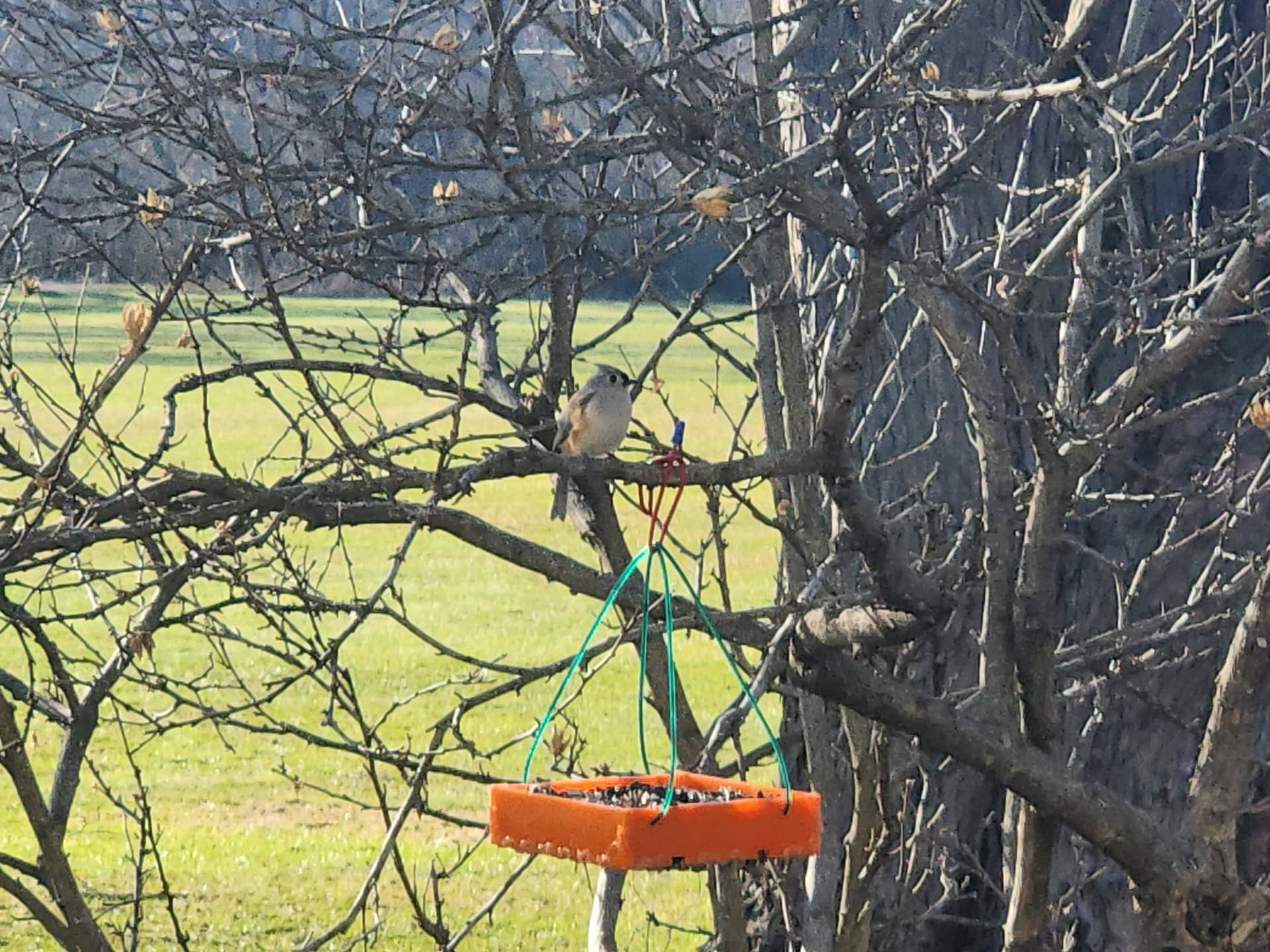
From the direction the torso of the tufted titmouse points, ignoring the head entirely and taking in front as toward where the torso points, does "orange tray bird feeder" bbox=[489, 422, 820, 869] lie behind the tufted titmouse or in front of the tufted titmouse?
in front

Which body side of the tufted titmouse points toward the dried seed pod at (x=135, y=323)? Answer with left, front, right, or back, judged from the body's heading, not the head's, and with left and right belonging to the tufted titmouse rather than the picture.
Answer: right

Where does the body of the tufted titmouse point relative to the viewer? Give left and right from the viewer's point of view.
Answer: facing the viewer and to the right of the viewer
